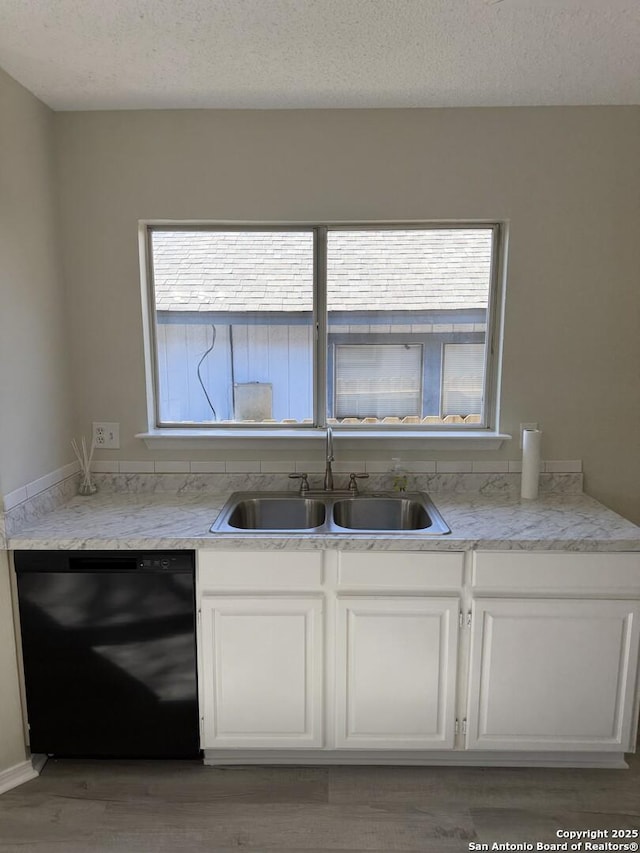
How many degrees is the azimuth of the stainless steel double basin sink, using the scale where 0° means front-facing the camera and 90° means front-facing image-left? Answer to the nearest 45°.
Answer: approximately 0°

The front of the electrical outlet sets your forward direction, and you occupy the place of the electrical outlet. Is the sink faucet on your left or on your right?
on your left

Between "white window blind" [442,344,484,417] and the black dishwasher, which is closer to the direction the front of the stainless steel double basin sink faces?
the black dishwasher

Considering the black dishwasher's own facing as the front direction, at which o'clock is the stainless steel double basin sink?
The stainless steel double basin sink is roughly at 9 o'clock from the black dishwasher.

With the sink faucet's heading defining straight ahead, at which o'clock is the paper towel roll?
The paper towel roll is roughly at 9 o'clock from the sink faucet.
